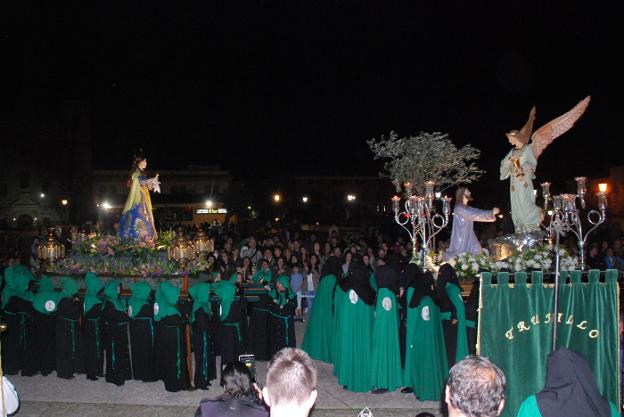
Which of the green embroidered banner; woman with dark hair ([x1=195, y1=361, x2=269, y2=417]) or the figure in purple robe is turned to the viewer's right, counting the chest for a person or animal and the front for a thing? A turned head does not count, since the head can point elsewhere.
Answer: the figure in purple robe

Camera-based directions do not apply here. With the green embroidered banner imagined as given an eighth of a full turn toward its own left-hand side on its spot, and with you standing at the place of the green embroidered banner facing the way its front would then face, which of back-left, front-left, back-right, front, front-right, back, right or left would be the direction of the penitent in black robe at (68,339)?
back-right

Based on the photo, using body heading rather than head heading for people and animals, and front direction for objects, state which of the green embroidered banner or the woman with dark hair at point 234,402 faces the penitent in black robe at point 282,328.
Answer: the woman with dark hair

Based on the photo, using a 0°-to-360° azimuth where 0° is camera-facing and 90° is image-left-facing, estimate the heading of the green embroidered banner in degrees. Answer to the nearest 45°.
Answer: approximately 0°

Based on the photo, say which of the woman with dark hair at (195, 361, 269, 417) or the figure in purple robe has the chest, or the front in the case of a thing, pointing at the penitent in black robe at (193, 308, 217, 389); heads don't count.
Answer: the woman with dark hair

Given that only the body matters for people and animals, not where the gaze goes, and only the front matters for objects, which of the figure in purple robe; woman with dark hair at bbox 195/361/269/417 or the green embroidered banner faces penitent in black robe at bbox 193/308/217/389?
the woman with dark hair

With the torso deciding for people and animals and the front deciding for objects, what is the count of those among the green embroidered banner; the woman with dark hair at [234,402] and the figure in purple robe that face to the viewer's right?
1

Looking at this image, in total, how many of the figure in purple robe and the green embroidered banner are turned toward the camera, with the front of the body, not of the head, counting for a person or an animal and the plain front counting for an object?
1

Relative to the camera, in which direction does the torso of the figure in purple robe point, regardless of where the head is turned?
to the viewer's right

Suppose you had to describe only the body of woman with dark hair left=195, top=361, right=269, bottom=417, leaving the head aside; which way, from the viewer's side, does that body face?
away from the camera

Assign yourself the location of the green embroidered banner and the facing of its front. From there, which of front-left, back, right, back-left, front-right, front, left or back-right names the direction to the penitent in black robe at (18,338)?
right

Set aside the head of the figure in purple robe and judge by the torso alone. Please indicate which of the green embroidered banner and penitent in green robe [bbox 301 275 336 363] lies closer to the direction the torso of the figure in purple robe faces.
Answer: the green embroidered banner

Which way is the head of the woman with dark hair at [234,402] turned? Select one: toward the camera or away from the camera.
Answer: away from the camera

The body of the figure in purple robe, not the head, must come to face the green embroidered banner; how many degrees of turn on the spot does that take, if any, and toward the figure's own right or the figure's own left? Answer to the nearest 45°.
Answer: approximately 90° to the figure's own right

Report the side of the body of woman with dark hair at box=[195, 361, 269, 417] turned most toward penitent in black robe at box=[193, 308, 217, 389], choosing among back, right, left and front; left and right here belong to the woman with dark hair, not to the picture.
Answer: front
